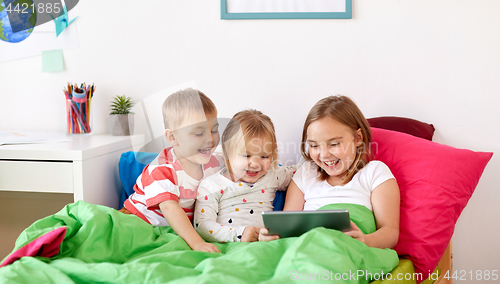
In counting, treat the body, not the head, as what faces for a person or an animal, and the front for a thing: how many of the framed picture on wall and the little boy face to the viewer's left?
0

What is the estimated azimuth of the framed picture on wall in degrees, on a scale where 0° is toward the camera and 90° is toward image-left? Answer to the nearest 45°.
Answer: approximately 0°

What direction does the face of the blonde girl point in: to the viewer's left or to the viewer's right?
to the viewer's right

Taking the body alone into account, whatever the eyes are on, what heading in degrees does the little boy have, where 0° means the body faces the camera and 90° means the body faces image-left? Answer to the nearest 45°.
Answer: approximately 315°

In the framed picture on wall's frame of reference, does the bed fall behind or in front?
in front

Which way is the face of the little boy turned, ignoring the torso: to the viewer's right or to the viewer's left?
to the viewer's right

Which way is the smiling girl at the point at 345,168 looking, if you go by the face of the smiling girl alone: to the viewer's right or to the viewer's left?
to the viewer's left
